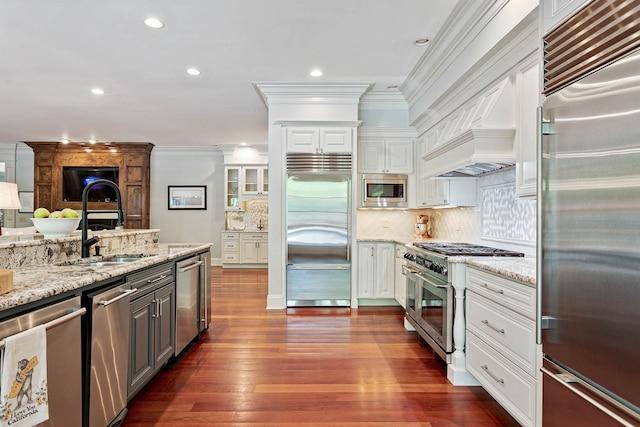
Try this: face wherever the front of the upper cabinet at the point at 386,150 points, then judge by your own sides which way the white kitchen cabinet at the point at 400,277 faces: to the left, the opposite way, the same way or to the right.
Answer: to the right

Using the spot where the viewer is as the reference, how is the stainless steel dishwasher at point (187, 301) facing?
facing to the right of the viewer

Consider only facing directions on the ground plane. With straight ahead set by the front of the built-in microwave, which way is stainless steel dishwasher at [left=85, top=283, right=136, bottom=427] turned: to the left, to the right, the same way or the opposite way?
to the left

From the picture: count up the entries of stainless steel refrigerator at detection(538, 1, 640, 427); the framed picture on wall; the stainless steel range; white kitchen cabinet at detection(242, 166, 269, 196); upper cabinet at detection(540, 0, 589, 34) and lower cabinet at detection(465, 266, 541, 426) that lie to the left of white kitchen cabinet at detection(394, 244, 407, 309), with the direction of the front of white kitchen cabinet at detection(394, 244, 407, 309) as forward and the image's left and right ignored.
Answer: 4

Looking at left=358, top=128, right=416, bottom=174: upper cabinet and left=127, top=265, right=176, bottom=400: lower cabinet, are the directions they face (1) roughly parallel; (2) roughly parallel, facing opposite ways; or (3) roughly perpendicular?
roughly perpendicular
